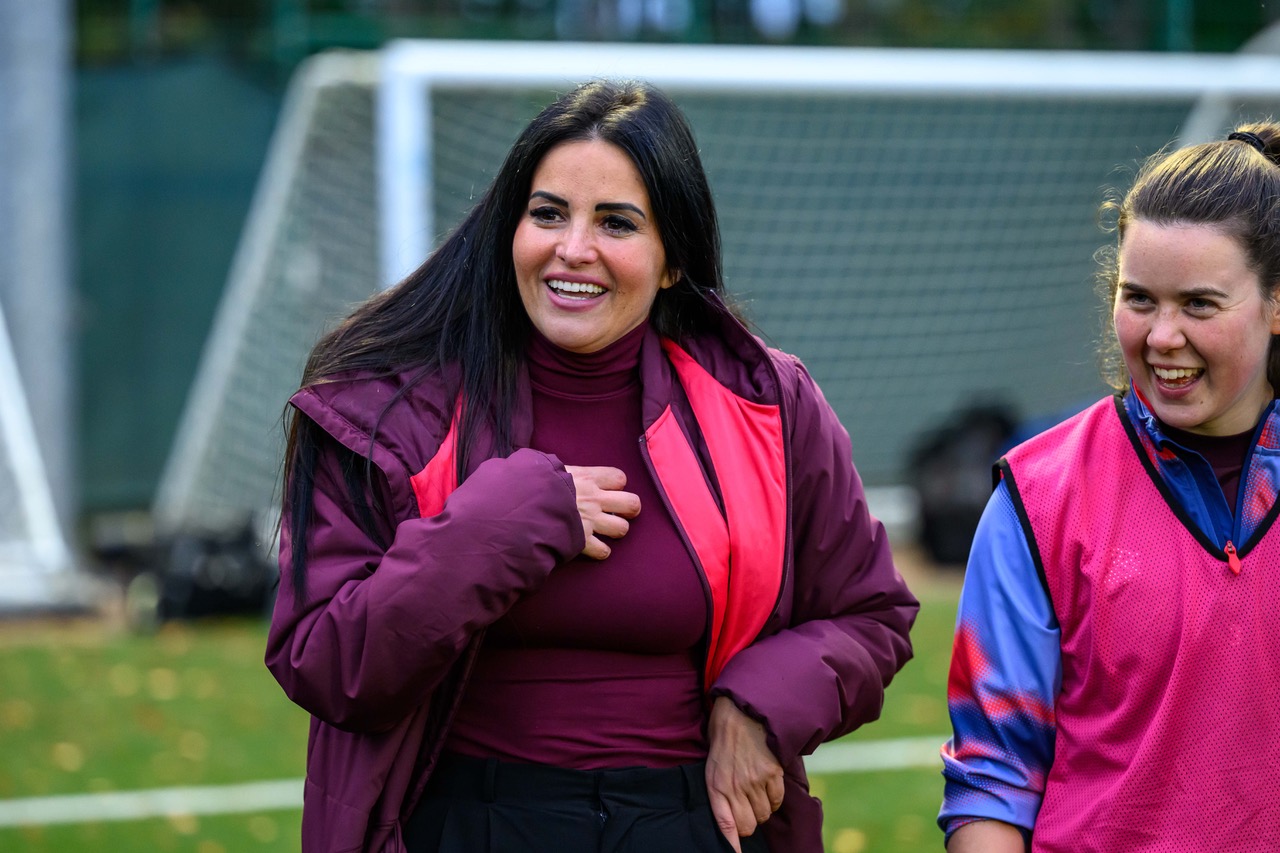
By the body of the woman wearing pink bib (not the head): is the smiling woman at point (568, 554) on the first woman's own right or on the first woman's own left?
on the first woman's own right

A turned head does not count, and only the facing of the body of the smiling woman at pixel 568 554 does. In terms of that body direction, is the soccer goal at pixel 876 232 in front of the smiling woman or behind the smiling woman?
behind

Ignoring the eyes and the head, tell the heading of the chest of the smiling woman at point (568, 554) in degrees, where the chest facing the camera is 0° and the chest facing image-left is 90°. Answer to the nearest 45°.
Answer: approximately 0°

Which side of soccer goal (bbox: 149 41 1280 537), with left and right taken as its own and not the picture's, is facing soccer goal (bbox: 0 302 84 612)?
right

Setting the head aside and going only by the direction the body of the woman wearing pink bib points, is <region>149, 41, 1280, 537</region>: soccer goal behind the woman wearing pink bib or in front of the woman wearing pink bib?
behind

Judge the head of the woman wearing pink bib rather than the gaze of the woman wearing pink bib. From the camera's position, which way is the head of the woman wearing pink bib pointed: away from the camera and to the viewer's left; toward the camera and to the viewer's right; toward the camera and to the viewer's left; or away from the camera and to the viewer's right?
toward the camera and to the viewer's left
